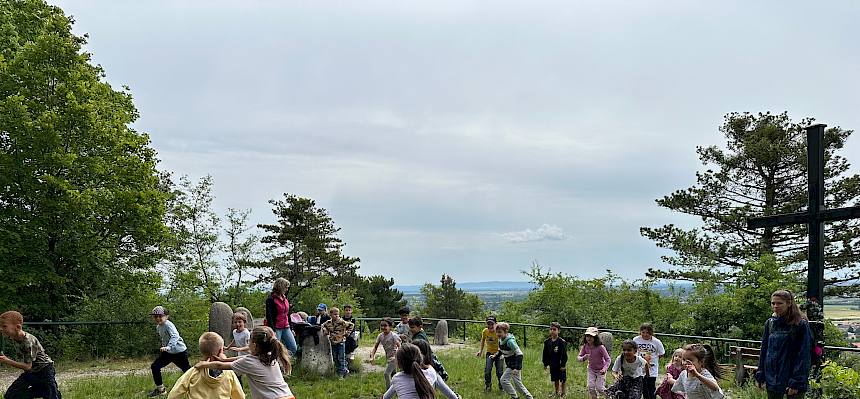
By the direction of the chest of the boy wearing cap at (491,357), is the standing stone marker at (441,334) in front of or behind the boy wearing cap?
behind

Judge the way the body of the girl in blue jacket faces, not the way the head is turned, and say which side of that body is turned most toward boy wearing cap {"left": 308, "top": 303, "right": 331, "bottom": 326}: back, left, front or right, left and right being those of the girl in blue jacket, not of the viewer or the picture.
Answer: right

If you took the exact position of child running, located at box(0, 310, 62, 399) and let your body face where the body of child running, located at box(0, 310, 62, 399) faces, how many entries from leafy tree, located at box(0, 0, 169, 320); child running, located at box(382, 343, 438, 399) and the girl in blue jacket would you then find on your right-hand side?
1

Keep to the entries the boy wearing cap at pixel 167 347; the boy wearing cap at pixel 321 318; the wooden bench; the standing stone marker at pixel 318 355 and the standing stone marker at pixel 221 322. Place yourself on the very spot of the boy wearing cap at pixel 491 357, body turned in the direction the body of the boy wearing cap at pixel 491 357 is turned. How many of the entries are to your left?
1

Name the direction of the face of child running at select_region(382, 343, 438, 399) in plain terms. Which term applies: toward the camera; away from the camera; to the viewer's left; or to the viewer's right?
away from the camera

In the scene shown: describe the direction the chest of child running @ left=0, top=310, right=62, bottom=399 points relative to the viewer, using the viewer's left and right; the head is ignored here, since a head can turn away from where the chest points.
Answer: facing to the left of the viewer

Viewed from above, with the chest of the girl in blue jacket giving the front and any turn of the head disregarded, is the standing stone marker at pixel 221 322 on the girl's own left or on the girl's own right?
on the girl's own right

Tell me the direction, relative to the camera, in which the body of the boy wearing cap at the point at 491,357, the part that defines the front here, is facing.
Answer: toward the camera

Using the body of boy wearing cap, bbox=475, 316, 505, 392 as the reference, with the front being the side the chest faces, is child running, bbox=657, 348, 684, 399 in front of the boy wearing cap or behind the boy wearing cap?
in front

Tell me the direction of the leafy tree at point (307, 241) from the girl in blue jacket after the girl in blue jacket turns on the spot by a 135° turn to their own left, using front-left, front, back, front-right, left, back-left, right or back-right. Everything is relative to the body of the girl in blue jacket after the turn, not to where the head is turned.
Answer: back-left

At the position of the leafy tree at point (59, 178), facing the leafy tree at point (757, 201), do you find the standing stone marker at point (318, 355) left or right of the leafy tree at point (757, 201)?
right

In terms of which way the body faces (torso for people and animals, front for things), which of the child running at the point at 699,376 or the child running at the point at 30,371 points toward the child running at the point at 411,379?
the child running at the point at 699,376

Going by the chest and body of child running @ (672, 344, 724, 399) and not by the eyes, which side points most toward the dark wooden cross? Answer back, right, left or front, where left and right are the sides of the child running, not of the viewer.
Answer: back
